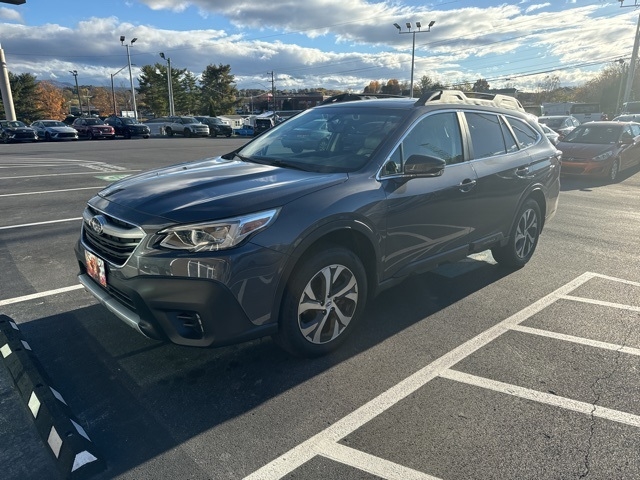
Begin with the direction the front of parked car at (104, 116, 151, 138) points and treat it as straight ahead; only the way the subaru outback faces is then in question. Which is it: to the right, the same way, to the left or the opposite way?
to the right

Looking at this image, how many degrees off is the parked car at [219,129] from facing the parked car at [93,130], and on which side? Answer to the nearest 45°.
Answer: approximately 90° to its right

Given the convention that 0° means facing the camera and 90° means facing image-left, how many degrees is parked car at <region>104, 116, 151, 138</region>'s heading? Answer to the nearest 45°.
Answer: approximately 315°

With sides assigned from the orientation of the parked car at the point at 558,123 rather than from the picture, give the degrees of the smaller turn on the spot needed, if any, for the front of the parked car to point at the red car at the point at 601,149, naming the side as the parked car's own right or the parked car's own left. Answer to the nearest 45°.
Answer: approximately 45° to the parked car's own left

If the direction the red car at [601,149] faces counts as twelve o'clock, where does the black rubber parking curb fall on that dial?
The black rubber parking curb is roughly at 11 o'clock from the red car.

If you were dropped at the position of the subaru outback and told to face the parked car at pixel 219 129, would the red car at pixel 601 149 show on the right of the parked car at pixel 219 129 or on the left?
right

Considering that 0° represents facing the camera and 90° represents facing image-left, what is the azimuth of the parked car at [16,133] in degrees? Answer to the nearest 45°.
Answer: approximately 315°

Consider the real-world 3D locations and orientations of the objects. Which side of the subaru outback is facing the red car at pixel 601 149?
back

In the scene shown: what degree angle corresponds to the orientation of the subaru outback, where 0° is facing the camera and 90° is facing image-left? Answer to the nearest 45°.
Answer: approximately 45°

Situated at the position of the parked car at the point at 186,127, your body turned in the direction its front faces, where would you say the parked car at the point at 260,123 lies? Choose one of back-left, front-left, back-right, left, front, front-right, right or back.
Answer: front-left

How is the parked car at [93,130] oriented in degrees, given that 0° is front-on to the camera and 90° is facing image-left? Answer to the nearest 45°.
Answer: approximately 315°

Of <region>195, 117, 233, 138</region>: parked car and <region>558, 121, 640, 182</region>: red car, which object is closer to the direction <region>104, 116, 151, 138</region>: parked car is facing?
the red car
